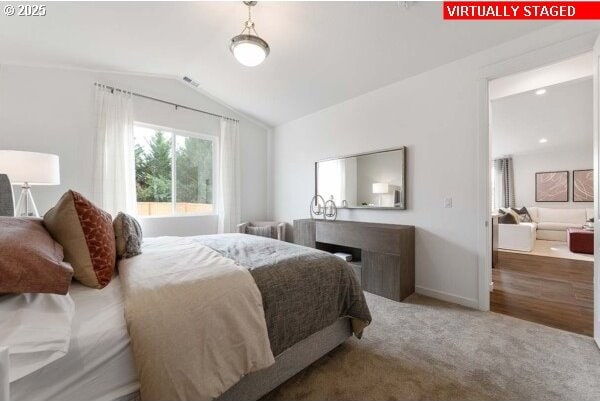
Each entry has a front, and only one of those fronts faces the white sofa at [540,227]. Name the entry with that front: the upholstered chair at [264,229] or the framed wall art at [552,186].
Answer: the framed wall art

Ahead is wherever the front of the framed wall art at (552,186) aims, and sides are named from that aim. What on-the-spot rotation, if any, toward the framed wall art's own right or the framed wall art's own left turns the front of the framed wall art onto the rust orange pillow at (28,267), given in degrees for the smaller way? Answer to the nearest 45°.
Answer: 0° — it already faces it

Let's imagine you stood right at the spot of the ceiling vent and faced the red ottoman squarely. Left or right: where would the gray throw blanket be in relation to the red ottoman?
right

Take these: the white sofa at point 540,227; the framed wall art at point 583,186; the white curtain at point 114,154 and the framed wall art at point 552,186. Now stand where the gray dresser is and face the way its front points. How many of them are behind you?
3

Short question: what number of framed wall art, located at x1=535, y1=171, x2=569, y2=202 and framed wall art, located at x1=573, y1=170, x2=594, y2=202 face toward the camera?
2

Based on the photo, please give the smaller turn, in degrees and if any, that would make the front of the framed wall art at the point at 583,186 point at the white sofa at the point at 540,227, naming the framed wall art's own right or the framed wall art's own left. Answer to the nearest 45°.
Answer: approximately 45° to the framed wall art's own right

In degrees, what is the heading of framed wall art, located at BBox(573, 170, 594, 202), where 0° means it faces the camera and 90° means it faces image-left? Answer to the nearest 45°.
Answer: approximately 0°

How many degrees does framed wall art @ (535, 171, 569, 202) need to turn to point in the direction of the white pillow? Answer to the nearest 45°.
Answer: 0° — it already faces it

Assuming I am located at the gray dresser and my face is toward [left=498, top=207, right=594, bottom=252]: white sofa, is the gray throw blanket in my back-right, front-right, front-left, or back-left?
back-right

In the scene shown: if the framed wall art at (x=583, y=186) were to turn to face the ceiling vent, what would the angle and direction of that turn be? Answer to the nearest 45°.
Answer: approximately 45° to its right
